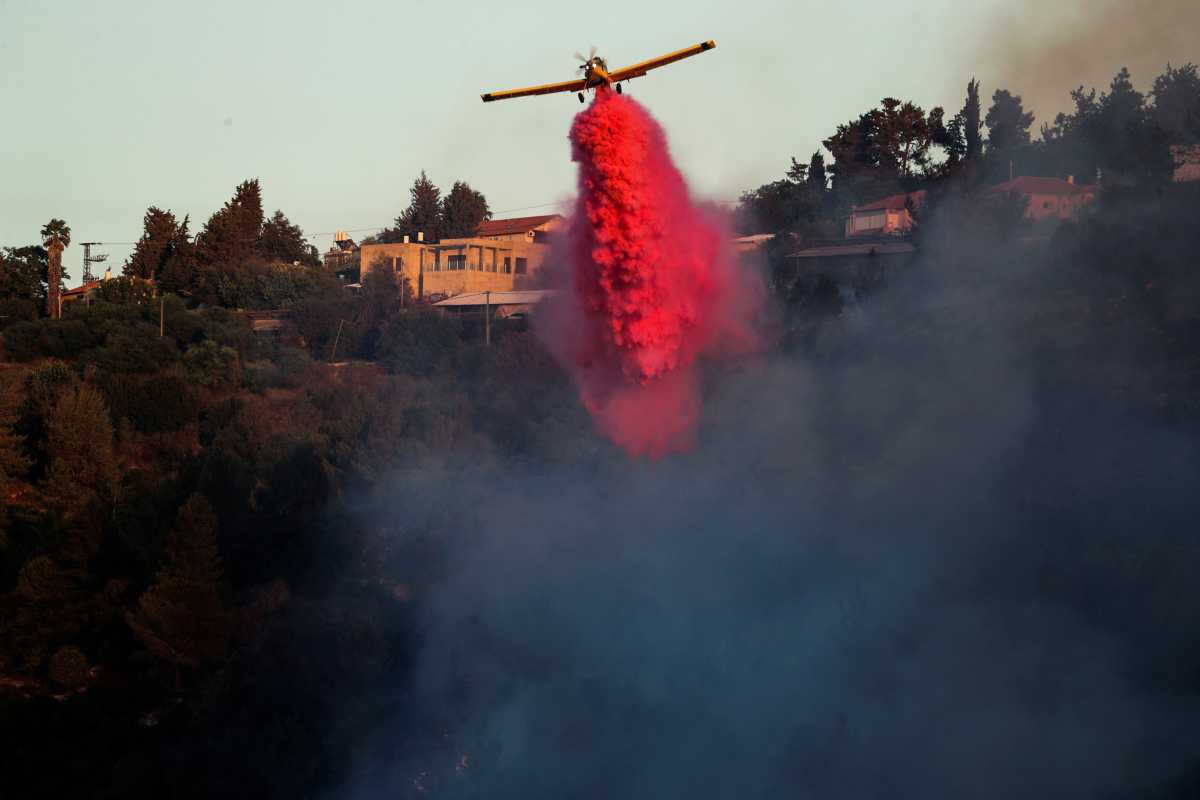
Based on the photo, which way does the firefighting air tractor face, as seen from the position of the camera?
facing the viewer
